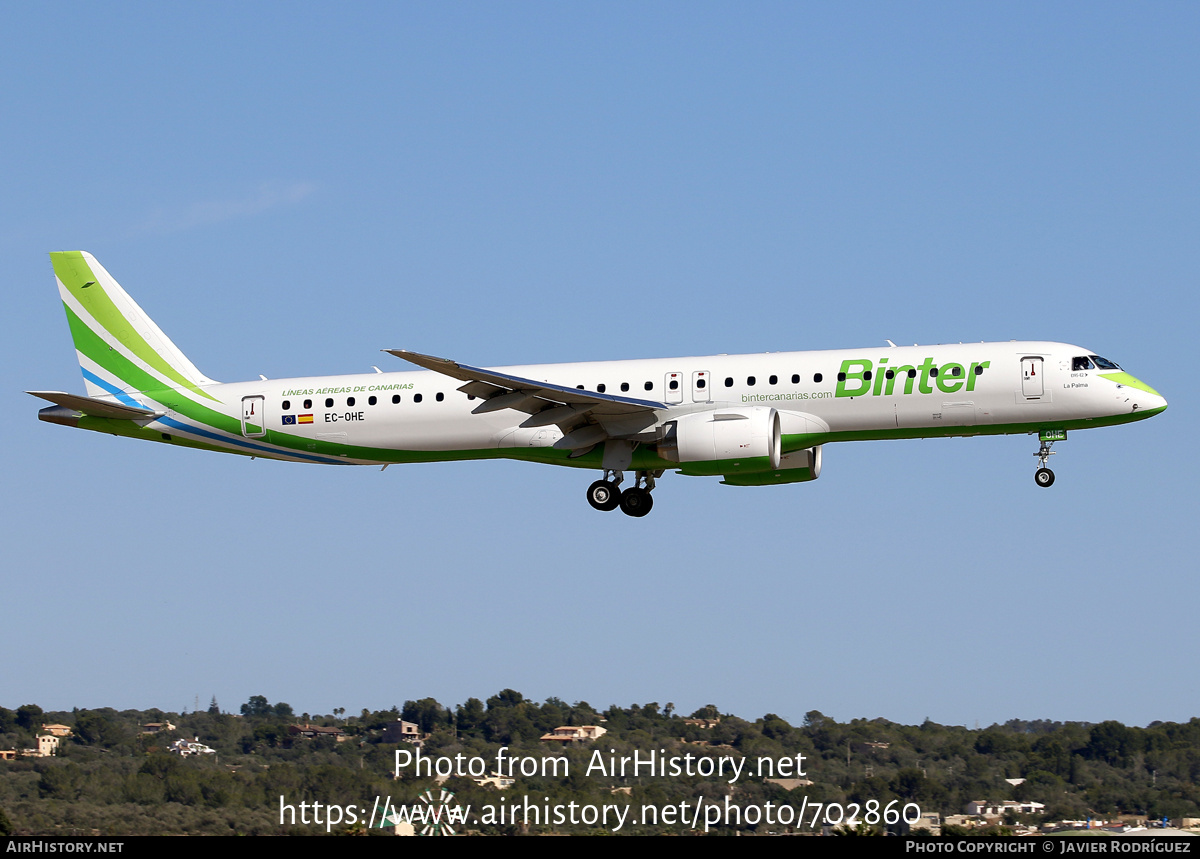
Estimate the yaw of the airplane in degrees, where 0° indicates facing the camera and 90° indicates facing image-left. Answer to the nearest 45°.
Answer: approximately 270°
